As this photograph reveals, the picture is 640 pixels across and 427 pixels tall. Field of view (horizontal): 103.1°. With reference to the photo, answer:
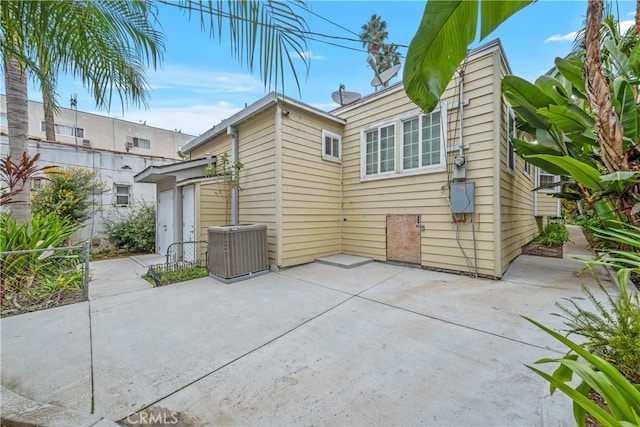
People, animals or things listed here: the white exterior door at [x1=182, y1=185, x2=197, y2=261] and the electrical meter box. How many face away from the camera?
0

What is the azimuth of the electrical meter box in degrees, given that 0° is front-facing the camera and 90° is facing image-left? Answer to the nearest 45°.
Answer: approximately 0°

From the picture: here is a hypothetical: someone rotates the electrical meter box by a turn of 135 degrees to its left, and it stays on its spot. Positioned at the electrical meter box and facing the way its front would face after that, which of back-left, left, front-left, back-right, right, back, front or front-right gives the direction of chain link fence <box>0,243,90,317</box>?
back

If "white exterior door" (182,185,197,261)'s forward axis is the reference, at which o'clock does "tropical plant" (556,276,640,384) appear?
The tropical plant is roughly at 10 o'clock from the white exterior door.

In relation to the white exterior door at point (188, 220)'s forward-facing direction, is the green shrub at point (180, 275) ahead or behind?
ahead

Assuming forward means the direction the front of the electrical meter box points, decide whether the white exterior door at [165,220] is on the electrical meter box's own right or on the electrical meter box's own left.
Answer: on the electrical meter box's own right

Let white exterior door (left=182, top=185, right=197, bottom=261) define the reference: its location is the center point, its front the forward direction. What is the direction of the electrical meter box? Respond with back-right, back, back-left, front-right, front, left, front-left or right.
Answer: left

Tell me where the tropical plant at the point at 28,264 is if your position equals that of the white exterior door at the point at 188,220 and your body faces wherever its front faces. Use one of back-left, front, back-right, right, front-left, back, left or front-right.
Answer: front

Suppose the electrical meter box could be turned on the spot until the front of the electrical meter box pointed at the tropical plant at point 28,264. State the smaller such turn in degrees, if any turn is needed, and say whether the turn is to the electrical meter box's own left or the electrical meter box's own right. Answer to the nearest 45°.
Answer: approximately 45° to the electrical meter box's own right

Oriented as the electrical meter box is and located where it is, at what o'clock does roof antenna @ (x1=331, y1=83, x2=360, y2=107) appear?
The roof antenna is roughly at 4 o'clock from the electrical meter box.

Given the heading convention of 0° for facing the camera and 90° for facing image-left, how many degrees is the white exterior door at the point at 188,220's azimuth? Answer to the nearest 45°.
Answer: approximately 45°

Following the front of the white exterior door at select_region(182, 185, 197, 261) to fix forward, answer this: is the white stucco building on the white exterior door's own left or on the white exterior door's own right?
on the white exterior door's own right

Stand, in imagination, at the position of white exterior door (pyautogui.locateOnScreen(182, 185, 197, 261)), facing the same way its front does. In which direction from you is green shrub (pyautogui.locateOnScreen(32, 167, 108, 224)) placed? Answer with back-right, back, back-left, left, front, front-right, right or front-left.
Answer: right
